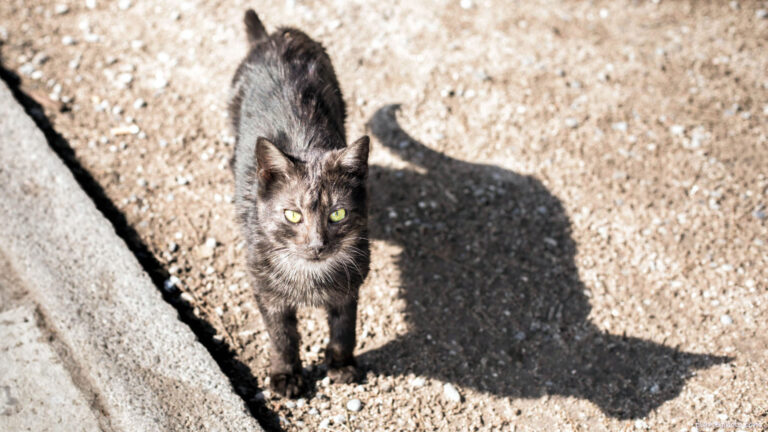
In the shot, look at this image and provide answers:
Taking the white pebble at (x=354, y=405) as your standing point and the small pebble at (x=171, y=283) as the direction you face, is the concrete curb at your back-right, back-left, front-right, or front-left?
front-left

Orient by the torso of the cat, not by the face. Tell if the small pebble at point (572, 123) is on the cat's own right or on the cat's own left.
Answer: on the cat's own left

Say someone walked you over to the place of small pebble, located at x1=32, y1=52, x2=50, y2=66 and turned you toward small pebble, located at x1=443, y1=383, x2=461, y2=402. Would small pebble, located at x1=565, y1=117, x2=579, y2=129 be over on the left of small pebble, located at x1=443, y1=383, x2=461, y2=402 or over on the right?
left

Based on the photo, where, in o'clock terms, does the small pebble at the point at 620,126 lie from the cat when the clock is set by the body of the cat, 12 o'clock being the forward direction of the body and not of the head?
The small pebble is roughly at 8 o'clock from the cat.

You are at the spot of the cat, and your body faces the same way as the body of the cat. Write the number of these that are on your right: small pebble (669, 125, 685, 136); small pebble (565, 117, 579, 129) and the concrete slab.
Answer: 1

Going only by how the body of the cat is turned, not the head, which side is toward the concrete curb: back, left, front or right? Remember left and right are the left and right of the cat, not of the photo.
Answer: right

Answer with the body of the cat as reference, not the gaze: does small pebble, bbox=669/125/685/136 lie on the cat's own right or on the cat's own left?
on the cat's own left

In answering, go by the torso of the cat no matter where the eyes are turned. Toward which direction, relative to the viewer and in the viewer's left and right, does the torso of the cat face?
facing the viewer

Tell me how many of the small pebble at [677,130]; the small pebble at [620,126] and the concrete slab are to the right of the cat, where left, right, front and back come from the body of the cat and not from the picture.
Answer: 1

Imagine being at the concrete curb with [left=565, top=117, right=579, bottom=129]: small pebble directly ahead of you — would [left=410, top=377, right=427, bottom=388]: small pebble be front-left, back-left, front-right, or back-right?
front-right

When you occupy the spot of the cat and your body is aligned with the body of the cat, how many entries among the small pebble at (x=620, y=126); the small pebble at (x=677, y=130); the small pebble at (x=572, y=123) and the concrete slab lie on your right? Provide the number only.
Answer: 1
